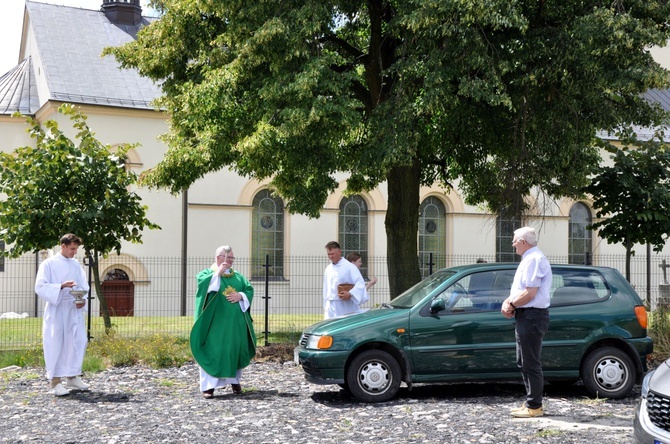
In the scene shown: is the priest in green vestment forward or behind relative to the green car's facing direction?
forward

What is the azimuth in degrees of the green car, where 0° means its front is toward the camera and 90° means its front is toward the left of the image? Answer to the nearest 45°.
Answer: approximately 90°

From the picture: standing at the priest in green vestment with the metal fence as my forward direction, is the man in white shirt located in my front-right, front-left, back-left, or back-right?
back-right

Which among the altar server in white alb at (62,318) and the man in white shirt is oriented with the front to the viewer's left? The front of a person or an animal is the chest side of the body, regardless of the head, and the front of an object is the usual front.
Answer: the man in white shirt

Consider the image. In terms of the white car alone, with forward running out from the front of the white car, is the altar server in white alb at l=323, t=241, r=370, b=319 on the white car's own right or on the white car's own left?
on the white car's own right

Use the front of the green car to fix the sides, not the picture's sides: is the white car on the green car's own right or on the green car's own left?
on the green car's own left

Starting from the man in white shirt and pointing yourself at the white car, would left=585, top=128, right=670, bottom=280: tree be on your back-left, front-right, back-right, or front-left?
back-left

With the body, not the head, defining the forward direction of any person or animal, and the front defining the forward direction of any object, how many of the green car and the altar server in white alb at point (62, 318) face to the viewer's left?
1

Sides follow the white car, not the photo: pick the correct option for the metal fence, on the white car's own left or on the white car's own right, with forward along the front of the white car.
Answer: on the white car's own right

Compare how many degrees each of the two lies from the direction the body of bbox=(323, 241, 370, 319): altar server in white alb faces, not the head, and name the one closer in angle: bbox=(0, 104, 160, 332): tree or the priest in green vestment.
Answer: the priest in green vestment

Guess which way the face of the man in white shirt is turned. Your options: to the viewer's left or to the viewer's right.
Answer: to the viewer's left

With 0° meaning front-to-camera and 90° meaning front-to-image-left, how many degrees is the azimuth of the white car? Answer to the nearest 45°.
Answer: approximately 45°

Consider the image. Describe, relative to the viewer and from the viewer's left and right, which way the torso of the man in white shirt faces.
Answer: facing to the left of the viewer

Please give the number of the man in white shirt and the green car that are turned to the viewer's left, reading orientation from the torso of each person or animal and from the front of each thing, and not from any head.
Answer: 2

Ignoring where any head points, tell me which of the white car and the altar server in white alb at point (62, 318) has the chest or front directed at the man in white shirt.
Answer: the altar server in white alb

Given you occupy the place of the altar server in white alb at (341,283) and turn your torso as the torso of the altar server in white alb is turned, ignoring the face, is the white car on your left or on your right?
on your left
